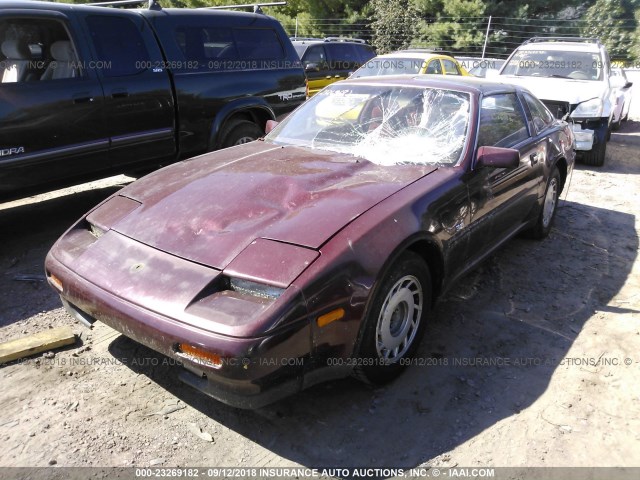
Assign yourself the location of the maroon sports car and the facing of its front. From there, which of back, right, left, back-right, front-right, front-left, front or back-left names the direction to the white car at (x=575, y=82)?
back

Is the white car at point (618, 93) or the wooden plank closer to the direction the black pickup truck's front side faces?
the wooden plank

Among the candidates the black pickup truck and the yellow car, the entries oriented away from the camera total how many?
0

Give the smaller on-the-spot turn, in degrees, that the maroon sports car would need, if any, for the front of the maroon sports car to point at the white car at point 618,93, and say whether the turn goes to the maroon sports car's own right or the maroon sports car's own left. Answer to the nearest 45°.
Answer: approximately 180°

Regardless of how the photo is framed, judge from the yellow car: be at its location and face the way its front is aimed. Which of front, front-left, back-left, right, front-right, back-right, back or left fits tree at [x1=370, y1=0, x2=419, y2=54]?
back-right

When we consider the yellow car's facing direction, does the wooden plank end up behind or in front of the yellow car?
in front

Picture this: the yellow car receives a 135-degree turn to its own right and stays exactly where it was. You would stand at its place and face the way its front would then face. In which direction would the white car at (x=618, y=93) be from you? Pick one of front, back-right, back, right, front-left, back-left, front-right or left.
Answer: right

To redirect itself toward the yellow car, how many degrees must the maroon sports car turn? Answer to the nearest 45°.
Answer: approximately 135° to its right

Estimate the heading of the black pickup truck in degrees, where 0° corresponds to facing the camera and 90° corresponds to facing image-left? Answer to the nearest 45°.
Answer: approximately 45°

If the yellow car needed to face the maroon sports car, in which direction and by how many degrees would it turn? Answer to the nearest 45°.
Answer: approximately 45° to its left

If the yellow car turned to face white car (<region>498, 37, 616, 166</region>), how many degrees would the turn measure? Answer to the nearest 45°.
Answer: approximately 90° to its left

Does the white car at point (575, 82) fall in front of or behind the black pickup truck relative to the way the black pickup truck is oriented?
behind

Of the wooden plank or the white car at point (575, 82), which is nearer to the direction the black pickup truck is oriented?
the wooden plank
